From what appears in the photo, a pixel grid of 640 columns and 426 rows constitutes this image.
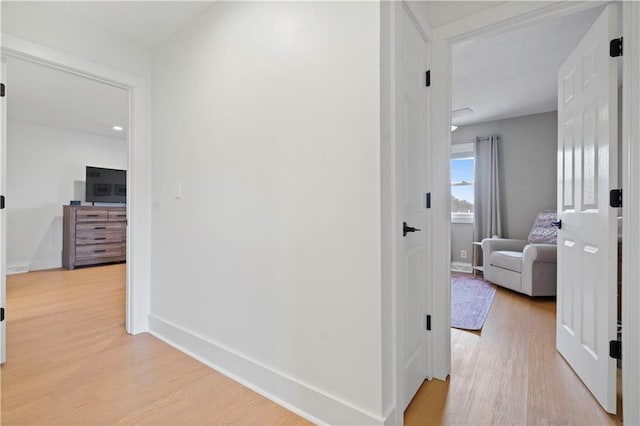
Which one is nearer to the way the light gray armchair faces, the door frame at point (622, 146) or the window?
the door frame

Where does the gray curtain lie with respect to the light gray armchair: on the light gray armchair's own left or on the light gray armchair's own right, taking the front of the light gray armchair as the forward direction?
on the light gray armchair's own right

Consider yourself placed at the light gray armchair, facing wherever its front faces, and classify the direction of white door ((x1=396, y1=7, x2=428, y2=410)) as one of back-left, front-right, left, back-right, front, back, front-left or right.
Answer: front-left

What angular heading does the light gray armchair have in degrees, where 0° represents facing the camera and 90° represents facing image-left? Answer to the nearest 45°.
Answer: approximately 45°

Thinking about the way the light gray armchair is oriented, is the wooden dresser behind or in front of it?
in front

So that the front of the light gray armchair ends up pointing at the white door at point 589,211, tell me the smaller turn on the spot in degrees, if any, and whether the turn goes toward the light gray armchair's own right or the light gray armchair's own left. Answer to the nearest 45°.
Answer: approximately 45° to the light gray armchair's own left

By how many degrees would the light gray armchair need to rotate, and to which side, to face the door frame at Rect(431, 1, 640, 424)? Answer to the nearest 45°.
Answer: approximately 45° to its left

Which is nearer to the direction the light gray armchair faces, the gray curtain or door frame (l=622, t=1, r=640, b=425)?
the door frame
